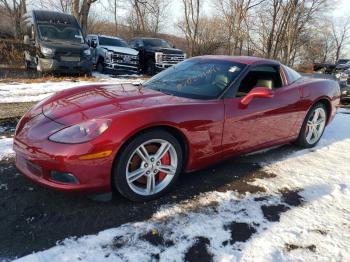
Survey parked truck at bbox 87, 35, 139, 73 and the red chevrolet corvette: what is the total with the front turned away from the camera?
0

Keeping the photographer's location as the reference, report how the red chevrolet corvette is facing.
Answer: facing the viewer and to the left of the viewer

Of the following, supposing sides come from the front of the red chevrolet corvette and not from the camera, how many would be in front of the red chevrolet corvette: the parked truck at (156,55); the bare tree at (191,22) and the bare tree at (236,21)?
0

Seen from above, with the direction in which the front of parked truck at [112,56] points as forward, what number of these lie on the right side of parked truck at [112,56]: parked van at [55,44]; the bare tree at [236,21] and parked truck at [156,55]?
1

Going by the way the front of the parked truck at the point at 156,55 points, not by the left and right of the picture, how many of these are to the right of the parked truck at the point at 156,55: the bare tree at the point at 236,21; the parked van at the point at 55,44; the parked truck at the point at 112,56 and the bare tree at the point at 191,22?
2

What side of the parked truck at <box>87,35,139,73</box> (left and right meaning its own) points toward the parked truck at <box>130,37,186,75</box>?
left

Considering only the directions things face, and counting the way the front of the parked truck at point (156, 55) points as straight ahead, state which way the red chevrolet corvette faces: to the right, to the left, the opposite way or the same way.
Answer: to the right

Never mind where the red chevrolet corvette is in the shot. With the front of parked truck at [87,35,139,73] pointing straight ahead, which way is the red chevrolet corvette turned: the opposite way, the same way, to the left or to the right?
to the right

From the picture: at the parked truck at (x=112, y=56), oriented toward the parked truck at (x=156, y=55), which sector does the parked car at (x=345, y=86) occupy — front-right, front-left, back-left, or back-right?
front-right

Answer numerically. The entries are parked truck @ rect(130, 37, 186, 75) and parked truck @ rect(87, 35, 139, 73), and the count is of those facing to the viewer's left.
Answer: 0

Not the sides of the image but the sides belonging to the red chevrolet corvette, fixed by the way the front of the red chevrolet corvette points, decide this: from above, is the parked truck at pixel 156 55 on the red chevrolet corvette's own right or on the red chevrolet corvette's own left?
on the red chevrolet corvette's own right

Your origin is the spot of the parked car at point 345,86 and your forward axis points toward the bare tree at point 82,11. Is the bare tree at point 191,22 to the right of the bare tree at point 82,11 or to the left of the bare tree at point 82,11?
right

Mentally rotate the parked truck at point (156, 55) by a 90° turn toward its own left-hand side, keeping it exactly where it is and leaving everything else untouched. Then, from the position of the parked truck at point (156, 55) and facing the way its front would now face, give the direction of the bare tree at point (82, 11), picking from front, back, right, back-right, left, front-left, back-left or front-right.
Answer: left

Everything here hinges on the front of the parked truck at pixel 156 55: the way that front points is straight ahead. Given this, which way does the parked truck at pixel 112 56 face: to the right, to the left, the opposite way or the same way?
the same way

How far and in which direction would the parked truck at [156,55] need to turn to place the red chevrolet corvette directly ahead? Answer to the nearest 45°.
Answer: approximately 45° to its right

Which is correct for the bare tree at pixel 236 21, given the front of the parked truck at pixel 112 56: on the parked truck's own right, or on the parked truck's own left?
on the parked truck's own left

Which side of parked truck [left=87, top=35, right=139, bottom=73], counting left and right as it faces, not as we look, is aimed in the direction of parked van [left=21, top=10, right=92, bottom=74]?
right

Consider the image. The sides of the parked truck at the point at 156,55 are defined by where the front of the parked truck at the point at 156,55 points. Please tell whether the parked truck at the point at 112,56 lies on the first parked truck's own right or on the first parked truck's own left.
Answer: on the first parked truck's own right

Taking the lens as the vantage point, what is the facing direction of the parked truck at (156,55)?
facing the viewer and to the right of the viewer
